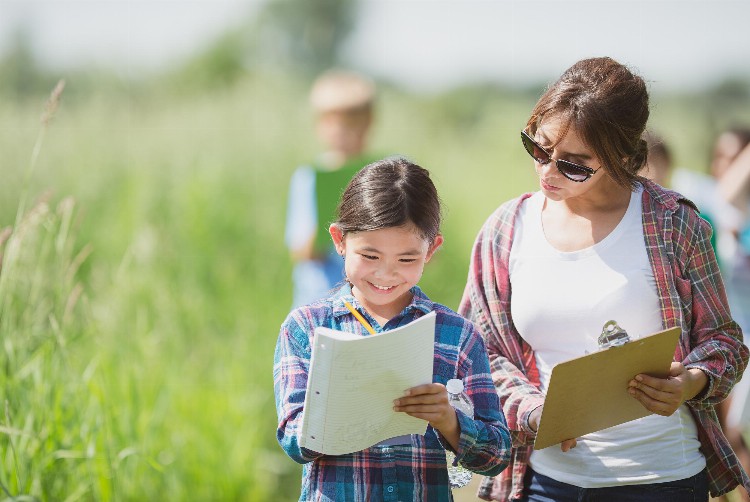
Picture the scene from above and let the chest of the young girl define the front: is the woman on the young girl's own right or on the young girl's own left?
on the young girl's own left

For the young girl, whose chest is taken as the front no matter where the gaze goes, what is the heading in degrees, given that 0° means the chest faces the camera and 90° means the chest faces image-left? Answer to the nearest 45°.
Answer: approximately 0°

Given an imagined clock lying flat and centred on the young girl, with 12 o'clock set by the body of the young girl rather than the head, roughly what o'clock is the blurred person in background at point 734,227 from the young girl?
The blurred person in background is roughly at 7 o'clock from the young girl.

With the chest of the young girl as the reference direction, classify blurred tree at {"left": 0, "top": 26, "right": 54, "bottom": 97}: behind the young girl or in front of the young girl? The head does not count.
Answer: behind

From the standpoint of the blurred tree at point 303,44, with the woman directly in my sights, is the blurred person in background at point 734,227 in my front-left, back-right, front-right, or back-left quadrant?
front-left

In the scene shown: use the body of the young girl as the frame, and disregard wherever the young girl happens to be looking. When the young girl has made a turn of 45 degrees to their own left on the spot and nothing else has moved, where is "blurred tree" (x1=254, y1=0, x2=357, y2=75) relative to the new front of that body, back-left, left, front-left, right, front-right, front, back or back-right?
back-left

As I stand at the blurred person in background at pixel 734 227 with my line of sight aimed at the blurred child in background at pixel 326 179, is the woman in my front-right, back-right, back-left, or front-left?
front-left

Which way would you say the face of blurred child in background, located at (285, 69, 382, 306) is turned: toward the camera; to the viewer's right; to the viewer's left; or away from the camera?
toward the camera

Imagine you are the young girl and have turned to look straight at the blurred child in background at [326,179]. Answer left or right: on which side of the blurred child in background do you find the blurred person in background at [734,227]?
right

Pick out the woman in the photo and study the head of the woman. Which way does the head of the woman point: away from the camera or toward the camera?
toward the camera

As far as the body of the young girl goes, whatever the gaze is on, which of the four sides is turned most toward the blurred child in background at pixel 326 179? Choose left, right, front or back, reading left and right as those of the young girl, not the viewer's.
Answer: back
